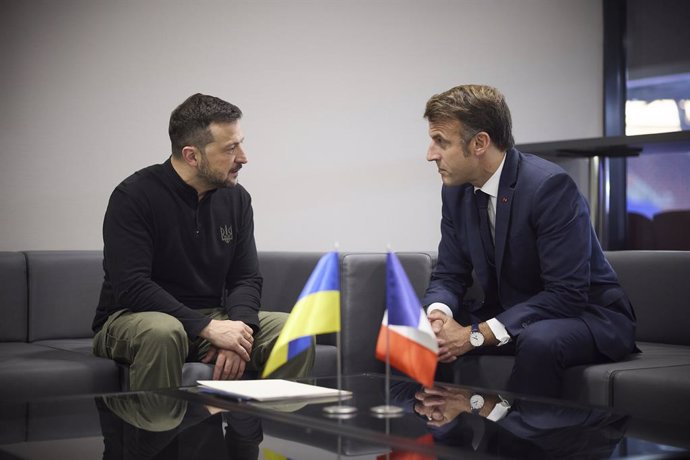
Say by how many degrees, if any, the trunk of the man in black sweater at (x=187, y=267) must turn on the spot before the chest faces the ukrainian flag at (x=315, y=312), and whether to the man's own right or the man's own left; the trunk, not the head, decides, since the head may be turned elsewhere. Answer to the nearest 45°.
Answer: approximately 45° to the man's own right

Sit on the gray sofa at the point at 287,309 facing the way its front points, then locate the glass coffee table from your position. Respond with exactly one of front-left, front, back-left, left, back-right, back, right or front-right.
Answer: front

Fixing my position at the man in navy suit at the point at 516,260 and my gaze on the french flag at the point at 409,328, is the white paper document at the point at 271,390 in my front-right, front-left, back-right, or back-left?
front-right

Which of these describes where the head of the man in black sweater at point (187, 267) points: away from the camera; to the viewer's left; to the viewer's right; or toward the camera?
to the viewer's right

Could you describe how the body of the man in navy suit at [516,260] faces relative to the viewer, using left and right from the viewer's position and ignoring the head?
facing the viewer and to the left of the viewer

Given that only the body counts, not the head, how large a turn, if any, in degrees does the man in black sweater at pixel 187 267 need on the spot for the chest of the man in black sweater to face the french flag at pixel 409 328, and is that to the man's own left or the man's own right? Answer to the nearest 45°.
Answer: approximately 45° to the man's own right

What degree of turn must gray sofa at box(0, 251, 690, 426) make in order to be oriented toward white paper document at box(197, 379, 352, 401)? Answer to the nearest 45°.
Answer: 0° — it already faces it

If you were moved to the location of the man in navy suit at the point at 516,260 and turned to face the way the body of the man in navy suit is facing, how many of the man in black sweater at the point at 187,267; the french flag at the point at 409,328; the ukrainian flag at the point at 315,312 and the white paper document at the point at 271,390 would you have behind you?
0

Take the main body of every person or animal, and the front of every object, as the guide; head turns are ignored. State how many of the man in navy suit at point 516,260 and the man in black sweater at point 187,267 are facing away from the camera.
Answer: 0

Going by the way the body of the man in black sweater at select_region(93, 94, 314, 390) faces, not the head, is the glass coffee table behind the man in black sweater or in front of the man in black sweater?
in front

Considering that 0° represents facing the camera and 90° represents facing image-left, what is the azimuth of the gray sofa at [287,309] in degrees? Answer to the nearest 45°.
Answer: approximately 0°

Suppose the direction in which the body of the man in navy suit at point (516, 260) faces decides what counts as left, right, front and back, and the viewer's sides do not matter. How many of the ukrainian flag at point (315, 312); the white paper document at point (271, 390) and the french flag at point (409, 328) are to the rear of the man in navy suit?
0

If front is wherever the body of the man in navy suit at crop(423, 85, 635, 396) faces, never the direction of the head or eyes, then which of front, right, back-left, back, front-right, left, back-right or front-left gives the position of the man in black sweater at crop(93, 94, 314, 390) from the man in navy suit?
front-right

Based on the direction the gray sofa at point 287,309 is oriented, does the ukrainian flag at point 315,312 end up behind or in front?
in front

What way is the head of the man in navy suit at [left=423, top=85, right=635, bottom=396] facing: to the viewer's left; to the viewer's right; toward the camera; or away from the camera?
to the viewer's left

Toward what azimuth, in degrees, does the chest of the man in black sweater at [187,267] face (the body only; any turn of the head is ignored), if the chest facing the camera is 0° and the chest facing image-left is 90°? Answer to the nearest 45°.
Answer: approximately 315°
